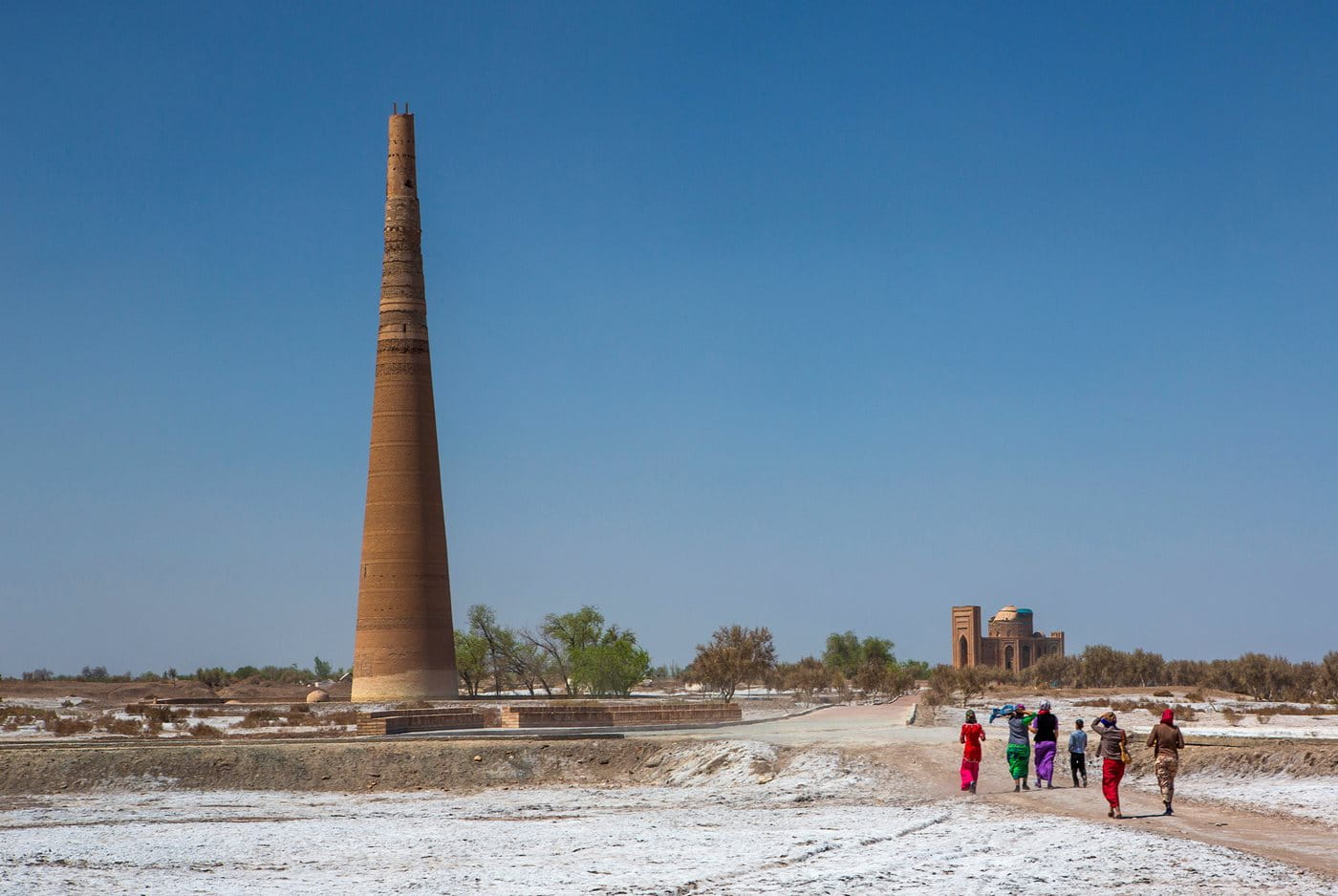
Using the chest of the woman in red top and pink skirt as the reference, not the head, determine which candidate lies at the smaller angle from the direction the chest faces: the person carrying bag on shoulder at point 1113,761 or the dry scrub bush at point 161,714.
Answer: the dry scrub bush

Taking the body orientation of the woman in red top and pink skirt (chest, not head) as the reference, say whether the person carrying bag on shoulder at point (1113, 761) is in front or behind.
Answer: behind

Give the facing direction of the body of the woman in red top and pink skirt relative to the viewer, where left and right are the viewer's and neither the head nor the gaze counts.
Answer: facing away from the viewer

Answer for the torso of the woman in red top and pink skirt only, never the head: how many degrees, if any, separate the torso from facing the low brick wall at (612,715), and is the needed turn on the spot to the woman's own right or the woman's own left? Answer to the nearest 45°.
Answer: approximately 45° to the woman's own left

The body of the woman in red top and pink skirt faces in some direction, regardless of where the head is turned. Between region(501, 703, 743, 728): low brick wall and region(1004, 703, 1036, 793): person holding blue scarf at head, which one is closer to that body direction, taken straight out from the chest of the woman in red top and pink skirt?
the low brick wall

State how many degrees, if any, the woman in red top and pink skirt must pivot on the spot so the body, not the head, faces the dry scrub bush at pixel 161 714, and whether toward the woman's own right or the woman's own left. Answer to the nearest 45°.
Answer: approximately 45° to the woman's own left

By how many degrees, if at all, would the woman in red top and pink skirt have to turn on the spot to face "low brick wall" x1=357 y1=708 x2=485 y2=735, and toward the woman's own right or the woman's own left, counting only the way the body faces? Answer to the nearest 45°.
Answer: approximately 45° to the woman's own left

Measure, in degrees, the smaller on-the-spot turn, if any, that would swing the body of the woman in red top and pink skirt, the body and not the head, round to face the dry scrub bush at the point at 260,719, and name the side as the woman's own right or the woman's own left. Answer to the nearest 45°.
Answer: approximately 45° to the woman's own left

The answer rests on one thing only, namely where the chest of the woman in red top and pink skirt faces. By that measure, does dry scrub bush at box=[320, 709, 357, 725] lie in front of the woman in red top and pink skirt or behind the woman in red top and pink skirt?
in front

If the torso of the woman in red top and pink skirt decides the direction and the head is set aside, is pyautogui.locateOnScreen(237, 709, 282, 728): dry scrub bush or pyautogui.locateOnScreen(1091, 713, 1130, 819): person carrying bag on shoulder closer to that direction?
the dry scrub bush

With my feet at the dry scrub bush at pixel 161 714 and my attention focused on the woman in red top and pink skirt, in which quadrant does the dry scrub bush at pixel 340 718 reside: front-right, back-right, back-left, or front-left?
front-left

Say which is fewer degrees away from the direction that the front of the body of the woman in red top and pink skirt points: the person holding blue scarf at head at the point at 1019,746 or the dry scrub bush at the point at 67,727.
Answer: the dry scrub bush
